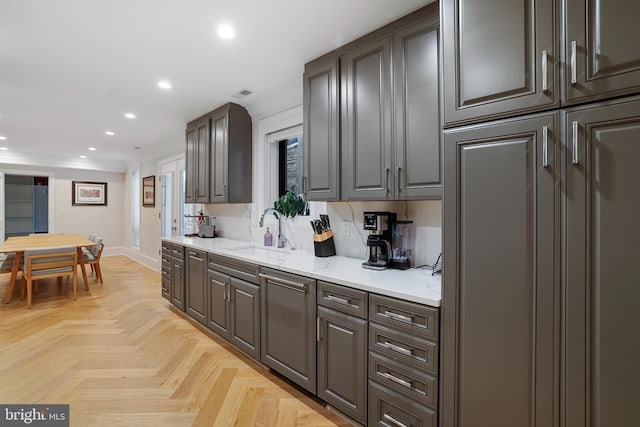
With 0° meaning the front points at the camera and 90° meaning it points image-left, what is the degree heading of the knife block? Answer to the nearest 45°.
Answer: approximately 45°

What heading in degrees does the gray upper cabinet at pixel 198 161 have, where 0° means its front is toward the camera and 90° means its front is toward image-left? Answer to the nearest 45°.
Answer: approximately 45°

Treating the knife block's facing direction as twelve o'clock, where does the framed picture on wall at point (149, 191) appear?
The framed picture on wall is roughly at 3 o'clock from the knife block.

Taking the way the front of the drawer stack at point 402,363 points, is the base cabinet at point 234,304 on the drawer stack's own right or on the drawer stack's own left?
on the drawer stack's own right

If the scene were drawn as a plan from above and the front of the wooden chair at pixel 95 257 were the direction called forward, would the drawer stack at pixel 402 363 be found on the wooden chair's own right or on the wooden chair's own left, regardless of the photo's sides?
on the wooden chair's own left

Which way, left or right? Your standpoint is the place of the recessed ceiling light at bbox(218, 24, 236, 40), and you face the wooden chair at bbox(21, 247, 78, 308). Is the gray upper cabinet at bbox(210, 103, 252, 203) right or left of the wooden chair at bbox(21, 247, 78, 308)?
right

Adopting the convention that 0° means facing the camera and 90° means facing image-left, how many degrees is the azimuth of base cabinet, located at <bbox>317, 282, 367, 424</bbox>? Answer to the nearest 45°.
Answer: approximately 45°
